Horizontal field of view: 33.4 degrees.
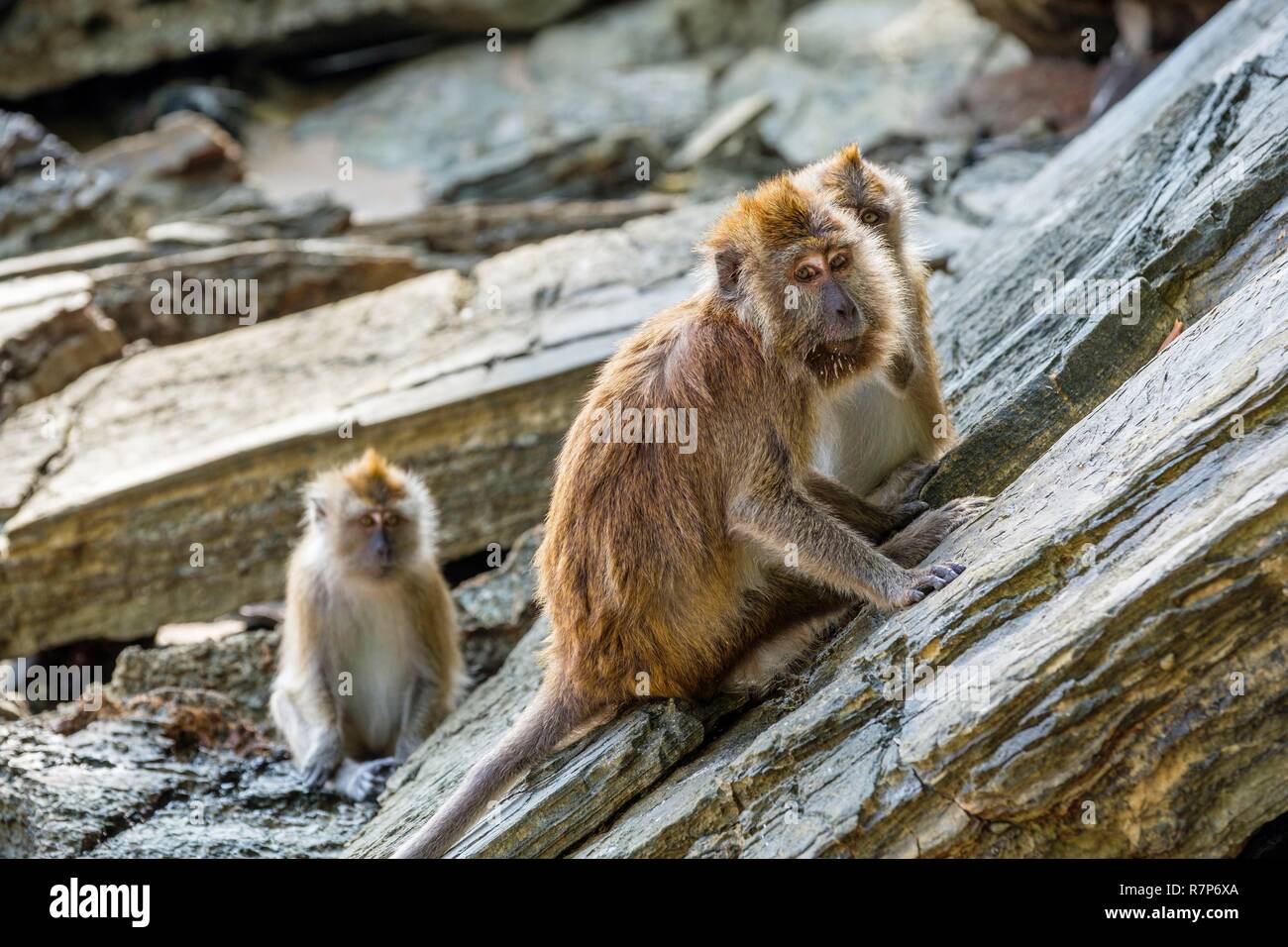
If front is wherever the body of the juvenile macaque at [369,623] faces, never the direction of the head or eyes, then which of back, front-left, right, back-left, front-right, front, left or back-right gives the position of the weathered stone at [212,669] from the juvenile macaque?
back-right

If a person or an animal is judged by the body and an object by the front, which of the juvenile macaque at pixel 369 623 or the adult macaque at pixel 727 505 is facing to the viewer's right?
the adult macaque at pixel 727 505

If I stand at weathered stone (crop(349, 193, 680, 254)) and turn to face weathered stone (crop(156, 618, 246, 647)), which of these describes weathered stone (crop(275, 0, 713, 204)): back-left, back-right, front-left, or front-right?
back-right

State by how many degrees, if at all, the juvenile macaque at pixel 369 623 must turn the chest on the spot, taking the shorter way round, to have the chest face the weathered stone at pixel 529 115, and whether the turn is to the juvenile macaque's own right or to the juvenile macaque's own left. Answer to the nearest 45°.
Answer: approximately 180°

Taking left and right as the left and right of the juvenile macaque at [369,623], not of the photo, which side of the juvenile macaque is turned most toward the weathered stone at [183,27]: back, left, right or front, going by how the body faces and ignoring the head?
back

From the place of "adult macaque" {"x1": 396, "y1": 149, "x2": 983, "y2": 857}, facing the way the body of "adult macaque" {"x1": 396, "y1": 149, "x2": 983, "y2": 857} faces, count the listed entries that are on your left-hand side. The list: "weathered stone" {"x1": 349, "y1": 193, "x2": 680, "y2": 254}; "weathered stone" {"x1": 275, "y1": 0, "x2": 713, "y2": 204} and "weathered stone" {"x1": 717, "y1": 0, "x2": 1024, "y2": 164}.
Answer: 3

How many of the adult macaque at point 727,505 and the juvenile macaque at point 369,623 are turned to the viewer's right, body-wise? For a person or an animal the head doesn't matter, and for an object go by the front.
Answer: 1

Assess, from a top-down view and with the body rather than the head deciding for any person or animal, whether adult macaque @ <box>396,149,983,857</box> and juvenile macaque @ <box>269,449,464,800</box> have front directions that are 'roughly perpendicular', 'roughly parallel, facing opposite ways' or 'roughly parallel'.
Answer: roughly perpendicular

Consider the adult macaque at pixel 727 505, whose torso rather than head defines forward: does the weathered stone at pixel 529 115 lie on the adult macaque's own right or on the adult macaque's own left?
on the adult macaque's own left

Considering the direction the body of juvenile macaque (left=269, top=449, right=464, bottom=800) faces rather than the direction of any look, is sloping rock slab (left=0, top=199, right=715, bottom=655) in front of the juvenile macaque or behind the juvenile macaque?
behind

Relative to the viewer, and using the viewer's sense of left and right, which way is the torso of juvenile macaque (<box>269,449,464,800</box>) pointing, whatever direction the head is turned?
facing the viewer

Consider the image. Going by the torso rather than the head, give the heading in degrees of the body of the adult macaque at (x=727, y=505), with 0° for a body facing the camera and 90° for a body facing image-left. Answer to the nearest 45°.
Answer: approximately 270°

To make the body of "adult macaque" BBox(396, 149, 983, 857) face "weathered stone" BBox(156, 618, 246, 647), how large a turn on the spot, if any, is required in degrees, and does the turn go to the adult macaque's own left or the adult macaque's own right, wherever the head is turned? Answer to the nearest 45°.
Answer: approximately 135° to the adult macaque's own left
